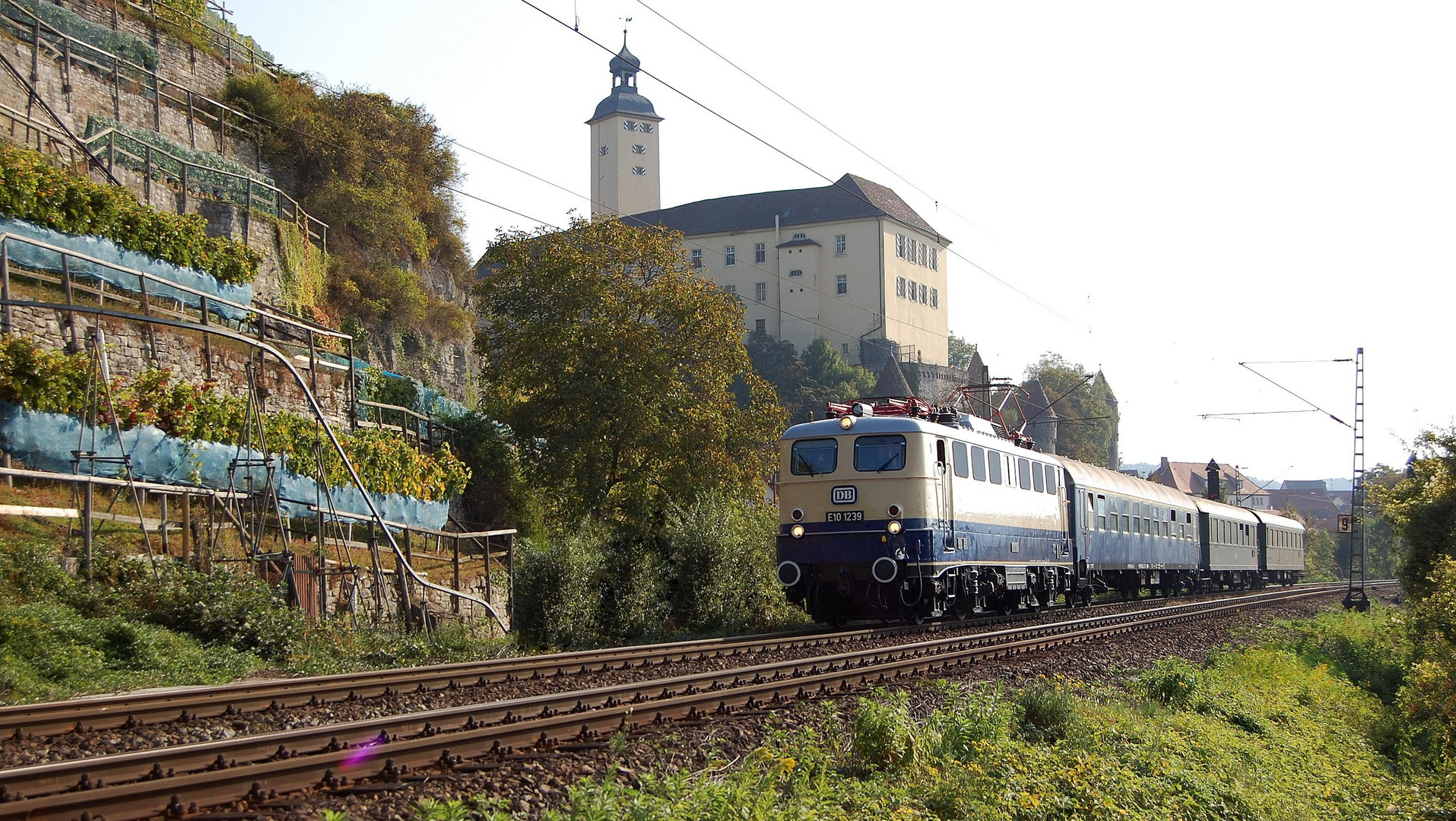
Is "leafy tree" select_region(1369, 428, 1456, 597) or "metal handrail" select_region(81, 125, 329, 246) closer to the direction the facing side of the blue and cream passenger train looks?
the metal handrail

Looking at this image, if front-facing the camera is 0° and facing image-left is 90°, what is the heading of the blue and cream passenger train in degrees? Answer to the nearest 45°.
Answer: approximately 45°

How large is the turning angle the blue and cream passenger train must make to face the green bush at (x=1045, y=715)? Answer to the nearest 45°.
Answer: approximately 45° to its left

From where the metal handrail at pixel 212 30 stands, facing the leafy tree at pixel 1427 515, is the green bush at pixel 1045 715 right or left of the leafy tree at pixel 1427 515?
right

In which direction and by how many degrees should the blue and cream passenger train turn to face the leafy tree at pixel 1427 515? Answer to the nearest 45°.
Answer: approximately 180°

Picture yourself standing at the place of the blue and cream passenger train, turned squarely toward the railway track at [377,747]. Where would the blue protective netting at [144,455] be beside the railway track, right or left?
right

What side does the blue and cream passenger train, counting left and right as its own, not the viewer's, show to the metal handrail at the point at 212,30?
right
